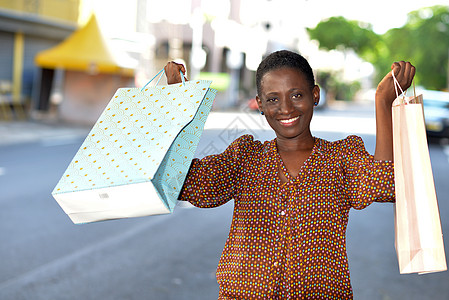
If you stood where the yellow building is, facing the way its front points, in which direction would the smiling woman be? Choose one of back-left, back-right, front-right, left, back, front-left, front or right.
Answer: front-right

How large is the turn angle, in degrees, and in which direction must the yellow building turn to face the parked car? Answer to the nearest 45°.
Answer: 0° — it already faces it

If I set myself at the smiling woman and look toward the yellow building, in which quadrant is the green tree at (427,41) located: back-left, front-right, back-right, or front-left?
front-right

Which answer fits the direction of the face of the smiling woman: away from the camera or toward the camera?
toward the camera

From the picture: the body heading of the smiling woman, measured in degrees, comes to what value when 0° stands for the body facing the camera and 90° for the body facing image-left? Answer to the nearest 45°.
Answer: approximately 0°

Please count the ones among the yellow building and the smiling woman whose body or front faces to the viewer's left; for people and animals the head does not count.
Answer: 0

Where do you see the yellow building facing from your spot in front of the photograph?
facing the viewer and to the right of the viewer

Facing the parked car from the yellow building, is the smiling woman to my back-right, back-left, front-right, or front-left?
front-right

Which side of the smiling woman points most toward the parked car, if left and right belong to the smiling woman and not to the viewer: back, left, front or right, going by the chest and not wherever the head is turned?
back

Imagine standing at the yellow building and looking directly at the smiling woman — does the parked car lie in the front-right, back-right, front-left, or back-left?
front-left

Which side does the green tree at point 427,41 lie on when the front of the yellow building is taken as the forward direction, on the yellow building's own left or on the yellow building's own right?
on the yellow building's own left

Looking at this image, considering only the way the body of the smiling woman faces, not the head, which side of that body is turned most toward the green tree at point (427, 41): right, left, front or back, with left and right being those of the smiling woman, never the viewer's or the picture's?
back
